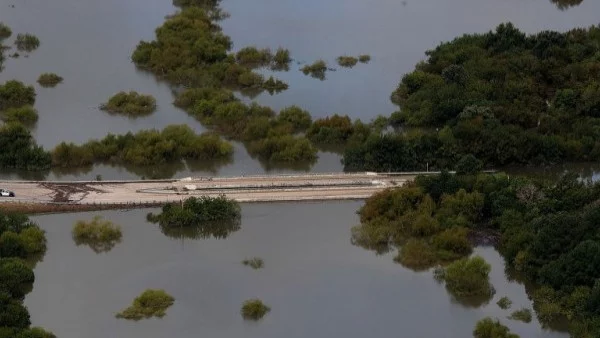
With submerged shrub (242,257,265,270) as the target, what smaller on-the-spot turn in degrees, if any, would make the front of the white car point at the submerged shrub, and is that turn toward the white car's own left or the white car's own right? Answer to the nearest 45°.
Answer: approximately 45° to the white car's own right

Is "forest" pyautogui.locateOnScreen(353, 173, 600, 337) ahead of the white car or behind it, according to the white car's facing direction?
ahead

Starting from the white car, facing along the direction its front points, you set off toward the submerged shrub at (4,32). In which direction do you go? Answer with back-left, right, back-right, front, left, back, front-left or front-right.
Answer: left

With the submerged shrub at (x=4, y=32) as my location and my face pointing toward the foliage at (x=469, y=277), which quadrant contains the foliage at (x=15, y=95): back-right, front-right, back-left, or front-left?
front-right

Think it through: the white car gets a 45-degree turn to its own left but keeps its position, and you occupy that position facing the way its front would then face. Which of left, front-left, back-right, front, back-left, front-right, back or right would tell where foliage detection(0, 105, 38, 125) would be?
front-left

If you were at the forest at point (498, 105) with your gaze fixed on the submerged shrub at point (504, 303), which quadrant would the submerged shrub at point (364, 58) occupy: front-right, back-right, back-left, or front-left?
back-right

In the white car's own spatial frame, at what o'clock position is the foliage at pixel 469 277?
The foliage is roughly at 1 o'clock from the white car.

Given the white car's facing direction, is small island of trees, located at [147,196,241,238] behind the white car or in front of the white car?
in front

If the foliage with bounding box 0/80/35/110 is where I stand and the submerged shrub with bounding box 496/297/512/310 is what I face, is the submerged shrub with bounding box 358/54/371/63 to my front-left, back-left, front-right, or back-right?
front-left

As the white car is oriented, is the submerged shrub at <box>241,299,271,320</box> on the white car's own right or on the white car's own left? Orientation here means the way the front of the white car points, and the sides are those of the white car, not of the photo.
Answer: on the white car's own right

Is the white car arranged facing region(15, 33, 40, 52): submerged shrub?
no
